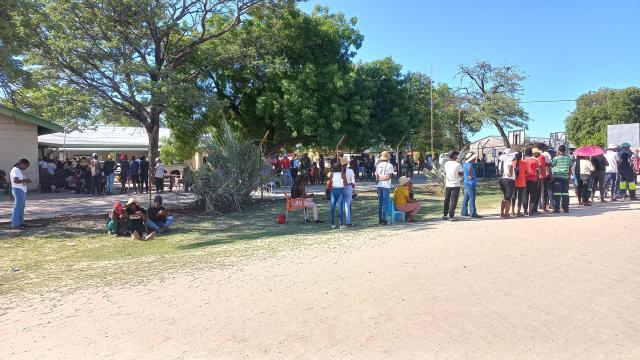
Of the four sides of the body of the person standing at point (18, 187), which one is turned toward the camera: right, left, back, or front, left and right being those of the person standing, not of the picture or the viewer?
right

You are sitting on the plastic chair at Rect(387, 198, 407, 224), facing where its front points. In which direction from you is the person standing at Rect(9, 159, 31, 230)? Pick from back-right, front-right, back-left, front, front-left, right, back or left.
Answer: back

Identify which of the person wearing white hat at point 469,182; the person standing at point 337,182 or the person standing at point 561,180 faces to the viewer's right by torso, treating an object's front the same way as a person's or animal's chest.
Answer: the person wearing white hat

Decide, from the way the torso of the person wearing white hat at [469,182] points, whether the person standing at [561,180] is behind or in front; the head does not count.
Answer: in front

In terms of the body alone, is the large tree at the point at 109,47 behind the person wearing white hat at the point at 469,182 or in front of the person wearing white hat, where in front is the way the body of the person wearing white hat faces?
behind

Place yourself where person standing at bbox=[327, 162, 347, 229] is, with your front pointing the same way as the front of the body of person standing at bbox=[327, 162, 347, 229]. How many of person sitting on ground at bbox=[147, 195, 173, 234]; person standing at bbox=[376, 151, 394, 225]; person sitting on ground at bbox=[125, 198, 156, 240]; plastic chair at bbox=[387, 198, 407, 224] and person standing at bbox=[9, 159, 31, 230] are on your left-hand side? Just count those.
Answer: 3

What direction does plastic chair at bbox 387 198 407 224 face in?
to the viewer's right

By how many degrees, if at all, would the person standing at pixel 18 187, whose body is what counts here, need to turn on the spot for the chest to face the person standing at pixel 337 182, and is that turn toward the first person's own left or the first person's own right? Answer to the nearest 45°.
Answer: approximately 45° to the first person's own right

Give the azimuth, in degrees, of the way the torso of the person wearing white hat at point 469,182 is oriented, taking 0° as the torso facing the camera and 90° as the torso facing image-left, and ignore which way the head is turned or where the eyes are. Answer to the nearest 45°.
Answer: approximately 270°

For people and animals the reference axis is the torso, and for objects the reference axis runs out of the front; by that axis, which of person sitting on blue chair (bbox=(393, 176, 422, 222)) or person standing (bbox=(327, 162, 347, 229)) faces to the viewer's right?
the person sitting on blue chair

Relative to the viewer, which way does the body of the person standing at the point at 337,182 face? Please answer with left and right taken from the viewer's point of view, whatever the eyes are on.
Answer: facing away from the viewer

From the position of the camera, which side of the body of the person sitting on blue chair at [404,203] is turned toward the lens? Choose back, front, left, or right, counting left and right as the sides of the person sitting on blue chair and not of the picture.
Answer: right

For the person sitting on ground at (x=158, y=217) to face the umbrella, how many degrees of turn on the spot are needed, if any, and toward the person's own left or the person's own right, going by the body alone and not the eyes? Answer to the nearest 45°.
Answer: approximately 45° to the person's own left
